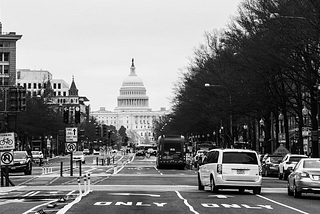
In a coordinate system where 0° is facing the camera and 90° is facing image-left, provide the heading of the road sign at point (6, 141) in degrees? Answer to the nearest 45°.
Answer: approximately 0°

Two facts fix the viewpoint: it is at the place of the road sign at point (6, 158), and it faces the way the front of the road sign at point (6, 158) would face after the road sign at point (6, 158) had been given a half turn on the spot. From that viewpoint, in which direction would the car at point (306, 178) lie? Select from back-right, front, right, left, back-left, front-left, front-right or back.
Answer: back-right

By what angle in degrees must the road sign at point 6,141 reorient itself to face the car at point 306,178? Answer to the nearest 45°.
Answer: approximately 45° to its left

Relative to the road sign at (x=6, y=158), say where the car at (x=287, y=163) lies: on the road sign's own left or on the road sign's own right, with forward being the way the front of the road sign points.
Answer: on the road sign's own left

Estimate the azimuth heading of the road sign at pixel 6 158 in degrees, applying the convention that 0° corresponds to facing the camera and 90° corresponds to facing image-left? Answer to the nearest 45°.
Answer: approximately 0°
